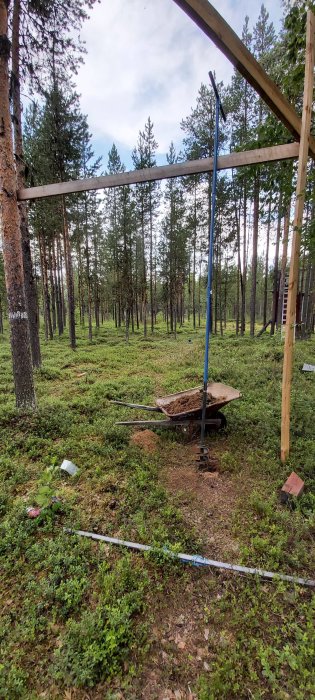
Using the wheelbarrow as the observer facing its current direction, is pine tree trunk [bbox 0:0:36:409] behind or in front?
behind

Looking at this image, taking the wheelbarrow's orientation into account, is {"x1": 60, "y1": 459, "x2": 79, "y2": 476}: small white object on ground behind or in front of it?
behind

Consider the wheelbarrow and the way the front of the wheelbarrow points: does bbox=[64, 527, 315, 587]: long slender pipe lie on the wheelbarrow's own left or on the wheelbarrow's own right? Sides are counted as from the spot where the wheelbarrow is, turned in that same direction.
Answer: on the wheelbarrow's own right

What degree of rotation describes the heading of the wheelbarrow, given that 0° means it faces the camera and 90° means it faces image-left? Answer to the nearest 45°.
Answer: approximately 270°
